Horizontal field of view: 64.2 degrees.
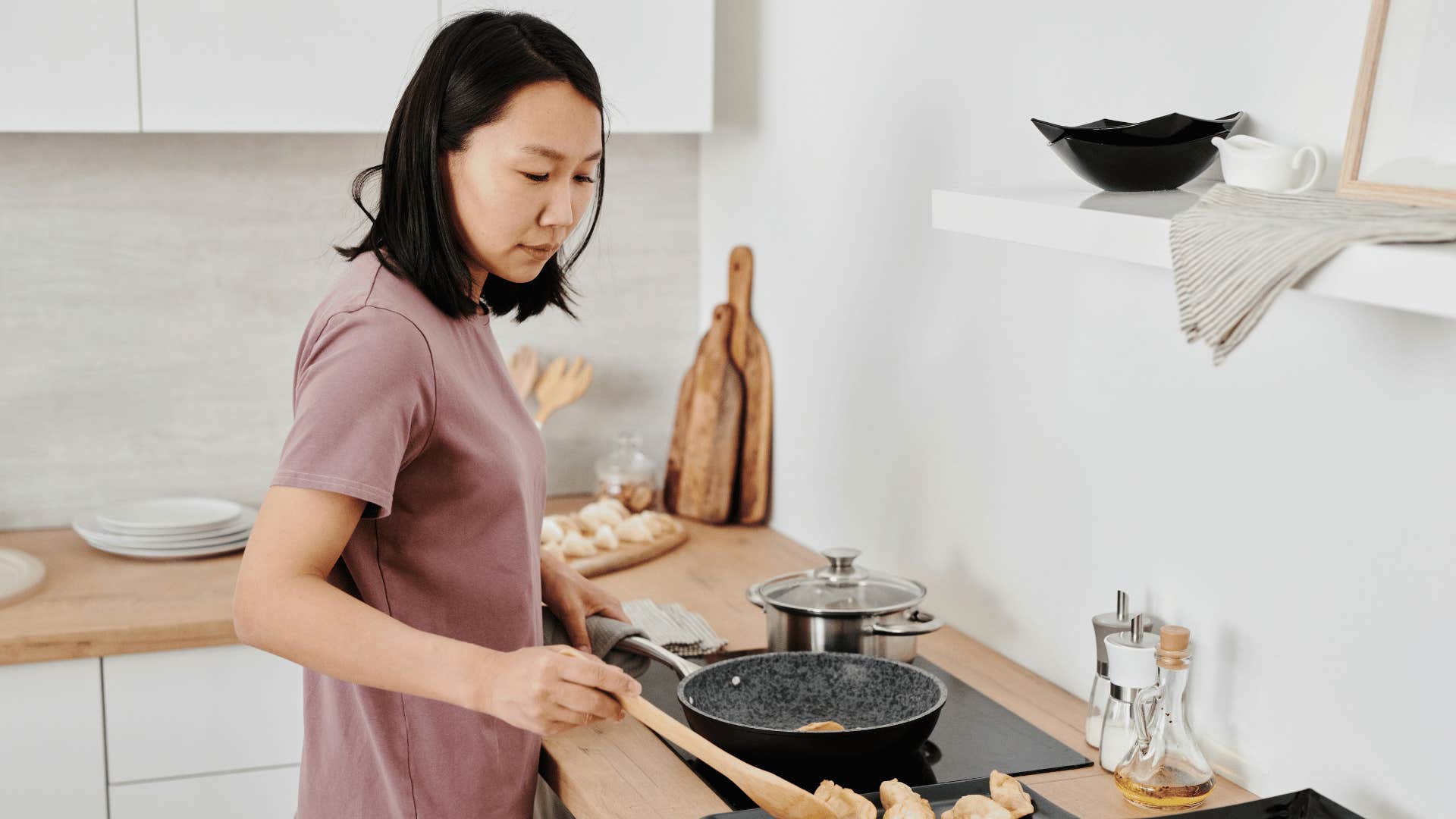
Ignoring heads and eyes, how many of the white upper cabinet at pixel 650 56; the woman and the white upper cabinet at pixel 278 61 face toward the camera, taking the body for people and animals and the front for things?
2

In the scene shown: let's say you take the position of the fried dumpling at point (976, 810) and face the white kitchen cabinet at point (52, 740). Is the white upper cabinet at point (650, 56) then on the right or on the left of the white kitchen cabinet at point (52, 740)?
right

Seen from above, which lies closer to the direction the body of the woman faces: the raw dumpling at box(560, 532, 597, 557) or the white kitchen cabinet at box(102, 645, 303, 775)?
the raw dumpling

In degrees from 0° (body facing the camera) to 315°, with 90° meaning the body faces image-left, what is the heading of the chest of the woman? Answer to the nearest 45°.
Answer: approximately 270°

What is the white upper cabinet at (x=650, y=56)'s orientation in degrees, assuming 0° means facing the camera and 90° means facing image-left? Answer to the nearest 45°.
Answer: approximately 0°

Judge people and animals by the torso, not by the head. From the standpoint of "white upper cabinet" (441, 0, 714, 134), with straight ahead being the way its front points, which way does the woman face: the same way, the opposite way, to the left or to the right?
to the left

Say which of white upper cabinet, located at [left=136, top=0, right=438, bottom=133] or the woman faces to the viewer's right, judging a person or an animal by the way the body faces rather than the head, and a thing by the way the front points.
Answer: the woman

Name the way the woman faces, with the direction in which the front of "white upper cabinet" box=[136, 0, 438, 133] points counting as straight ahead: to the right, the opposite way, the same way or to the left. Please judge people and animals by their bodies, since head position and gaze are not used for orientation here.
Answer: to the left

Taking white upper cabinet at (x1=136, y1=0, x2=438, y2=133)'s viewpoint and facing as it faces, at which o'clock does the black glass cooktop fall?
The black glass cooktop is roughly at 11 o'clock from the white upper cabinet.

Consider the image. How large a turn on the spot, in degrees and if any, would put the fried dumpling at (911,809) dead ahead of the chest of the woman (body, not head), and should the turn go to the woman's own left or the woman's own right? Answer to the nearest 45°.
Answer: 0° — they already face it
